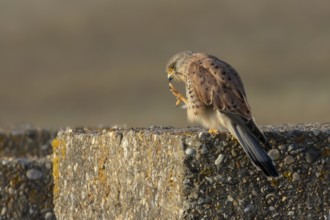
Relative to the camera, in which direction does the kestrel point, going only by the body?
to the viewer's left
